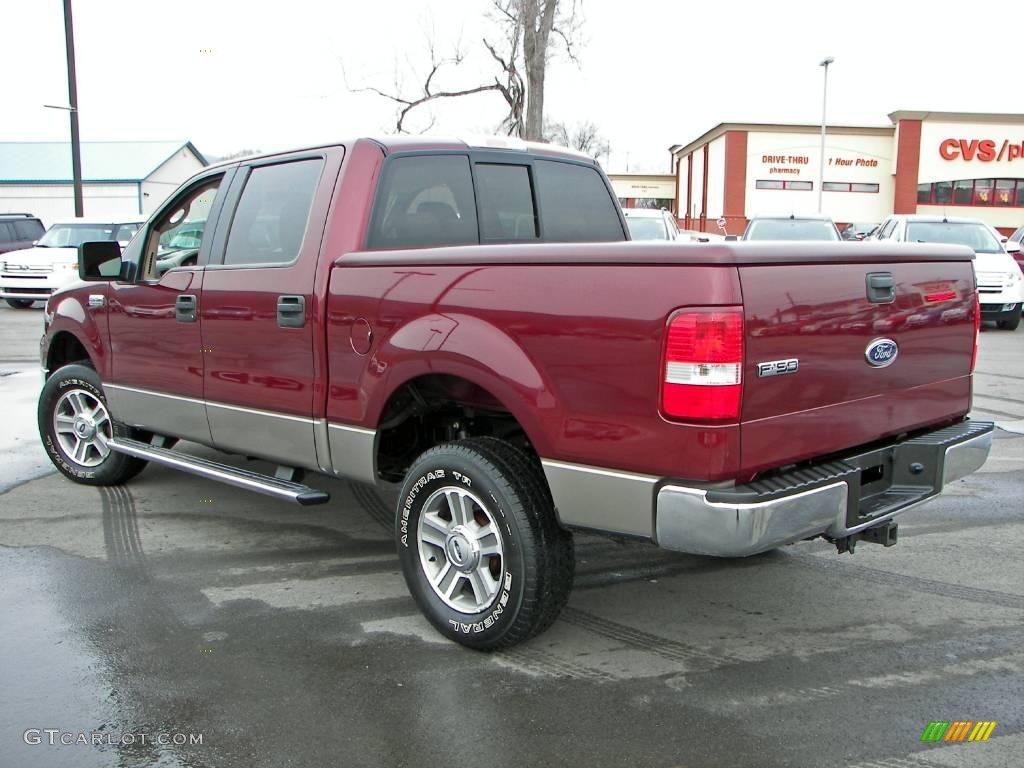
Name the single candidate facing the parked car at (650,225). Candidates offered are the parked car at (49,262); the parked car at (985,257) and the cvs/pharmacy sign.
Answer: the cvs/pharmacy sign

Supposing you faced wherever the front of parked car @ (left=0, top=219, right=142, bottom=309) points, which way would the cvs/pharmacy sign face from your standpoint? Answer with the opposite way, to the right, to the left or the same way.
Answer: the same way

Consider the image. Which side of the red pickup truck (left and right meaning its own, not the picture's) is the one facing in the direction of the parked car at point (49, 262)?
front

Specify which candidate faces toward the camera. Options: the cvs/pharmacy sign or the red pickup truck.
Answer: the cvs/pharmacy sign

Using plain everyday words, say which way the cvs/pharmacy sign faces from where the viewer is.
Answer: facing the viewer

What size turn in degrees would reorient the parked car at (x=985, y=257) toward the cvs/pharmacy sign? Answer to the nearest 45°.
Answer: approximately 135° to its left

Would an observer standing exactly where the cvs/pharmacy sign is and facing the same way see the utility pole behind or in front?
in front

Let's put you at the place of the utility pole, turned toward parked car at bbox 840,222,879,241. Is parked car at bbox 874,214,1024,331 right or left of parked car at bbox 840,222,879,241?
right

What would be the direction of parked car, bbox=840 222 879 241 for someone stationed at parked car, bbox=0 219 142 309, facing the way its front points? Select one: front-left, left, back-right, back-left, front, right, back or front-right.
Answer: back-left

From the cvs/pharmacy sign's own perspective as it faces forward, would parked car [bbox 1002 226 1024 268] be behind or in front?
in front

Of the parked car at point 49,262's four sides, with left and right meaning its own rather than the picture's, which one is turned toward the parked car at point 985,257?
left

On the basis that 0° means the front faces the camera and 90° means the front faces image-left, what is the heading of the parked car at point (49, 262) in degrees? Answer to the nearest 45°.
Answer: approximately 45°

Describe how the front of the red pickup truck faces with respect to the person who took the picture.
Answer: facing away from the viewer and to the left of the viewer

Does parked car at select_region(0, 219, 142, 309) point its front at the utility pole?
no

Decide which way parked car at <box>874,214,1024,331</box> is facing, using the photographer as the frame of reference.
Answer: facing the viewer and to the right of the viewer

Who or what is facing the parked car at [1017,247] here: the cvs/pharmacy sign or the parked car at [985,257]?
the cvs/pharmacy sign

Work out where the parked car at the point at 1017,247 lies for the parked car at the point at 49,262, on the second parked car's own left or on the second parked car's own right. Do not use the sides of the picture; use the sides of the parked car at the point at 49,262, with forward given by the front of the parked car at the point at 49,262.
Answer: on the second parked car's own left

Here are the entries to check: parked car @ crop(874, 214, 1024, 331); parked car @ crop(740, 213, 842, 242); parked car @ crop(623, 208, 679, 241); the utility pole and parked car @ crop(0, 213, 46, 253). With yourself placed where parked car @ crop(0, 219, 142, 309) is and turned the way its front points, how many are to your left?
3

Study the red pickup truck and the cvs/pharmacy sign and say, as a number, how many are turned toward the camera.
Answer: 1
